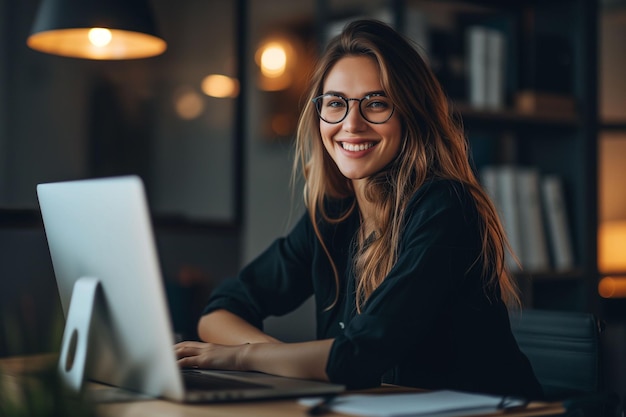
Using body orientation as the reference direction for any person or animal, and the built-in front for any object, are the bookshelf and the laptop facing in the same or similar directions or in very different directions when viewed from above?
very different directions

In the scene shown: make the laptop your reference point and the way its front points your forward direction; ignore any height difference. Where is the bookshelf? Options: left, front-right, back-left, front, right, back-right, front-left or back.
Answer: front

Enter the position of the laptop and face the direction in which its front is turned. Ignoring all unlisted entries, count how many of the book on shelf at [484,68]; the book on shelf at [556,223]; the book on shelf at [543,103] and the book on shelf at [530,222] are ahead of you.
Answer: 4

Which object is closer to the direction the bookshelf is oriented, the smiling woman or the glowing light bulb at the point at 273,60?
the smiling woman

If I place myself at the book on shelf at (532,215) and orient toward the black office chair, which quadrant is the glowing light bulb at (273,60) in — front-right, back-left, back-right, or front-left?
back-right

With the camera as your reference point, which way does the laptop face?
facing away from the viewer and to the right of the viewer

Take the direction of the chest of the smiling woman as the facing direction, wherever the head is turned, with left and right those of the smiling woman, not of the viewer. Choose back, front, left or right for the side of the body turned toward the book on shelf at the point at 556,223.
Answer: back

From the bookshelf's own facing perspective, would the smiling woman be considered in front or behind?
in front

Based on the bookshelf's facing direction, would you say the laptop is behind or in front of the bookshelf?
in front

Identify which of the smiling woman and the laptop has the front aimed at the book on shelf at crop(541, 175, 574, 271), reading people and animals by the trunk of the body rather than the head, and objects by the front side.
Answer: the laptop

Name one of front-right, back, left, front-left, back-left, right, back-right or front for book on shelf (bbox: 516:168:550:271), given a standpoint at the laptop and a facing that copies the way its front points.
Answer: front

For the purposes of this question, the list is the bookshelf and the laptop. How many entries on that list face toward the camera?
1

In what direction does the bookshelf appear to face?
toward the camera

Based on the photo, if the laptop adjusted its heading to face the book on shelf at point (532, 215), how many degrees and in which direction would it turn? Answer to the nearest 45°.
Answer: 0° — it already faces it

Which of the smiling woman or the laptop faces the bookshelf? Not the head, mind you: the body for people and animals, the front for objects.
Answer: the laptop

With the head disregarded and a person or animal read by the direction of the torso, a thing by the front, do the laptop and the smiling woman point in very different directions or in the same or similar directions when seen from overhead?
very different directions

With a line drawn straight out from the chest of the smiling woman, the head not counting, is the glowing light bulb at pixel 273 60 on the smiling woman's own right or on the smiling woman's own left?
on the smiling woman's own right

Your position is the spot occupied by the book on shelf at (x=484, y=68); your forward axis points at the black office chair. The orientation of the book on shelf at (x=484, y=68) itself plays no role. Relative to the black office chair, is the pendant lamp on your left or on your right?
right
